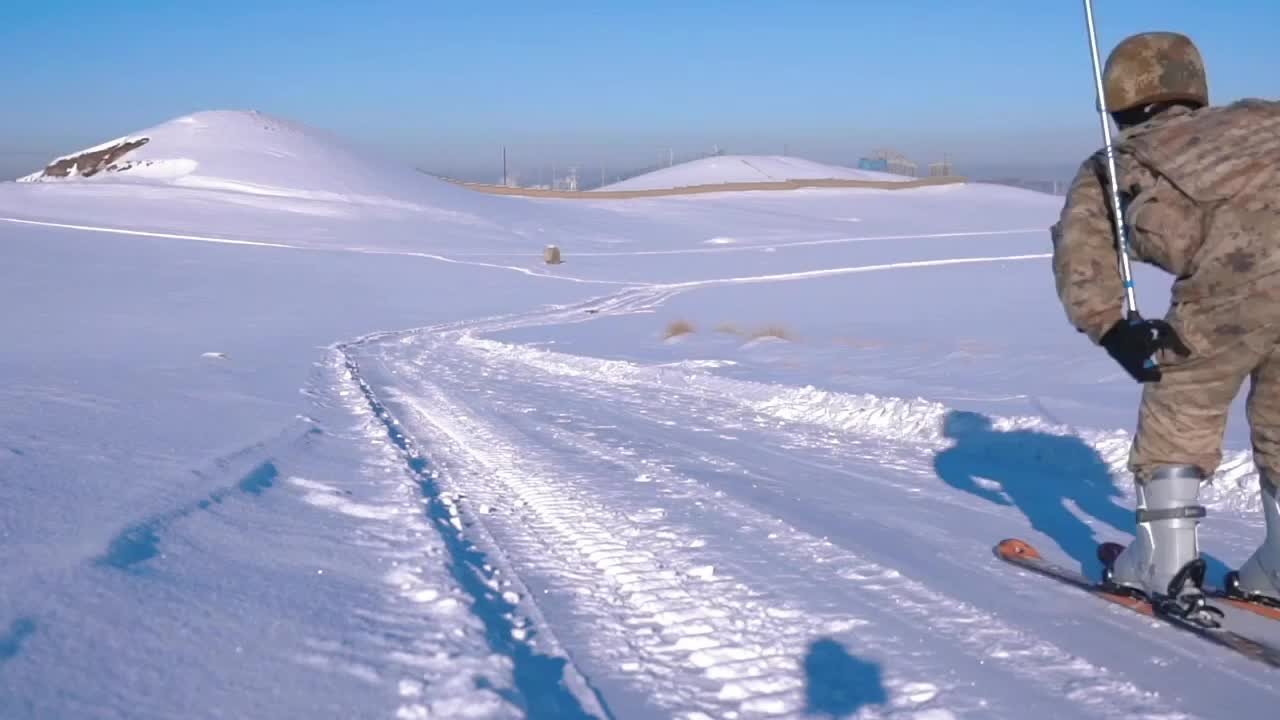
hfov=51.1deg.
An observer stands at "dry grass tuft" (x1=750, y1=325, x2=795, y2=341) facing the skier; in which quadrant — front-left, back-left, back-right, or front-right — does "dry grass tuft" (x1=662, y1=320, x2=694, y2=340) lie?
back-right

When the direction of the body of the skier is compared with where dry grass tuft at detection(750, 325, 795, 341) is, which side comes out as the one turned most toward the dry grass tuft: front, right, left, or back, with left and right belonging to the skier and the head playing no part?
front

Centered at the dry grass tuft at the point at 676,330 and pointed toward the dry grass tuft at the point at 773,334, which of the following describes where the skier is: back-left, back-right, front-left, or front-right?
front-right

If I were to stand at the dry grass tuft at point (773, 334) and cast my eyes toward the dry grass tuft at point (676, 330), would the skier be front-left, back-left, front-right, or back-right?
back-left

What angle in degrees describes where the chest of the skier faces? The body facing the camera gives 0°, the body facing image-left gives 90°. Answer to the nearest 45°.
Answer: approximately 135°

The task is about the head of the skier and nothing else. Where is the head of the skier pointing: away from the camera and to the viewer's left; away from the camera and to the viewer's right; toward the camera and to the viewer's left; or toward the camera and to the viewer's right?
away from the camera and to the viewer's left

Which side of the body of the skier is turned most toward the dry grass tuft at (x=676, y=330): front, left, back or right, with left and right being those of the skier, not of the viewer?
front
